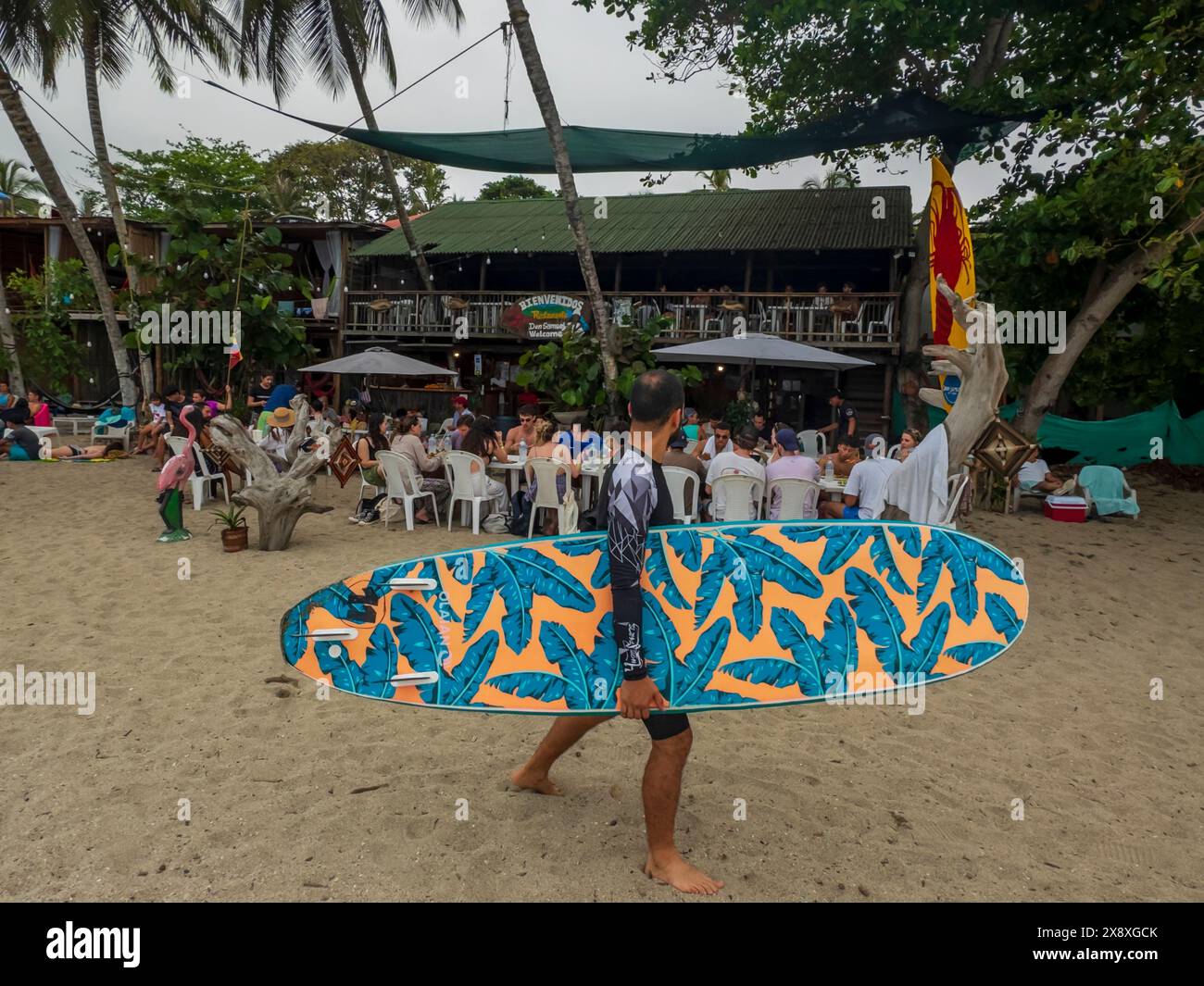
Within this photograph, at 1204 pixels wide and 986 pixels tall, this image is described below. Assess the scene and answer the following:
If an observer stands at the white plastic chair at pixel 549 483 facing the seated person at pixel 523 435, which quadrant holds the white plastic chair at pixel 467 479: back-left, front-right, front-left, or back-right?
front-left

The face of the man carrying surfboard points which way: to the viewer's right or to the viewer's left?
to the viewer's right

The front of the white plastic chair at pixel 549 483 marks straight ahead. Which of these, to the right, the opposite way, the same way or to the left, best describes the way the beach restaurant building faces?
the opposite way

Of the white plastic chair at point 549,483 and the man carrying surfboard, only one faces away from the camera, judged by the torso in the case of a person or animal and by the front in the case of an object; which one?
the white plastic chair

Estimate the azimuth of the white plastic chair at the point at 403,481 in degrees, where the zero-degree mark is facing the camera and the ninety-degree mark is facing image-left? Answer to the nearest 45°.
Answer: approximately 225°

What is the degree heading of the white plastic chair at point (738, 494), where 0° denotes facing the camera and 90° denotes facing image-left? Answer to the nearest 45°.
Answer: approximately 180°

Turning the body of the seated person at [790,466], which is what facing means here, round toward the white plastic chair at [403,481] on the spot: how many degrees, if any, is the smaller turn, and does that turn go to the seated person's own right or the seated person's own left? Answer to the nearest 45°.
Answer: approximately 90° to the seated person's own left

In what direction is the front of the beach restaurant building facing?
toward the camera

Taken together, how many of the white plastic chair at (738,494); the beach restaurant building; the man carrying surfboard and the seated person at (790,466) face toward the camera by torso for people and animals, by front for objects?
1

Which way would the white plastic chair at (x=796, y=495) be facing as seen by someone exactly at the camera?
facing away from the viewer

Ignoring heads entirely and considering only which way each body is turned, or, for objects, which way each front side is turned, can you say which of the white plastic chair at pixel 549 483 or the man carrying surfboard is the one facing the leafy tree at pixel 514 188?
the white plastic chair
